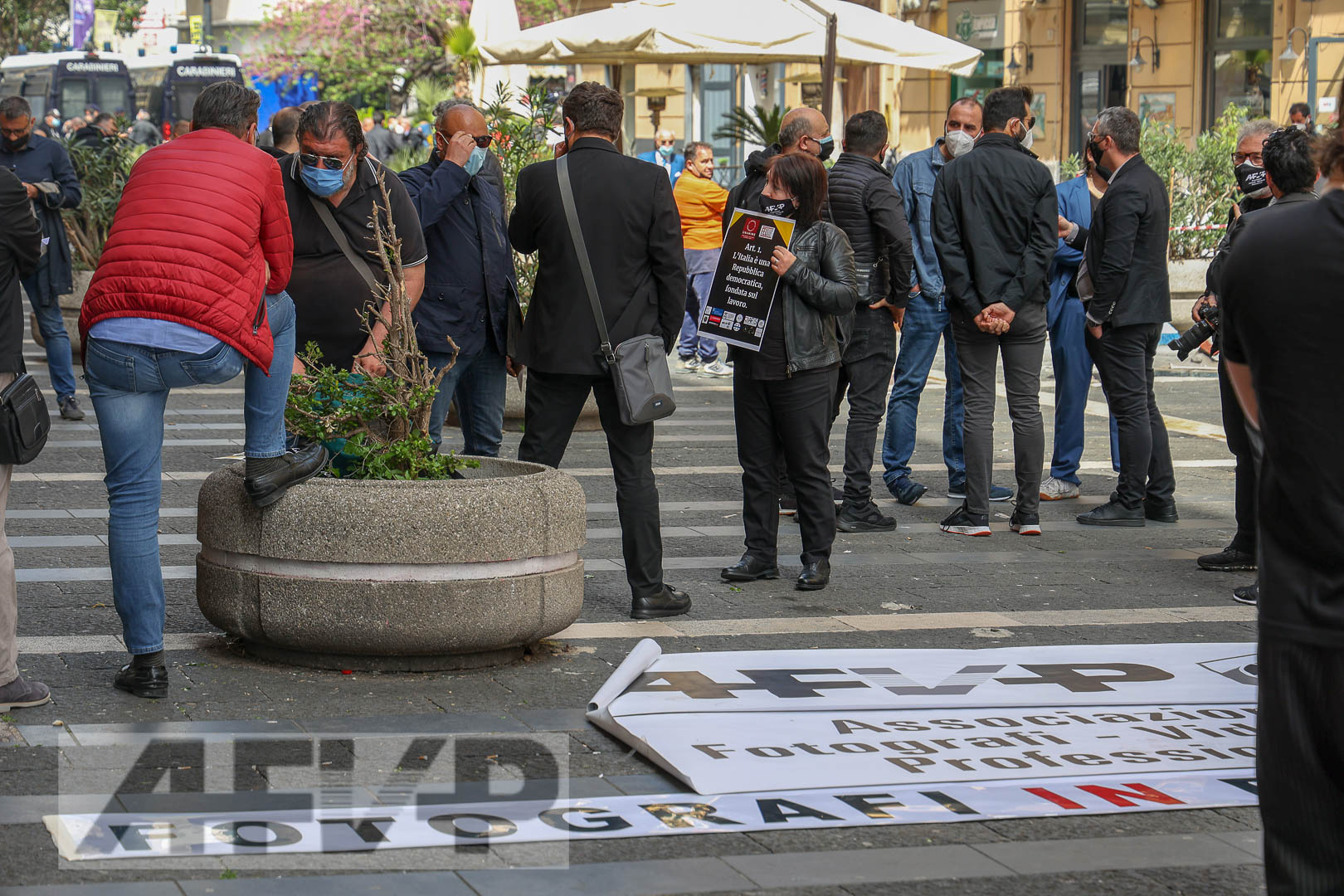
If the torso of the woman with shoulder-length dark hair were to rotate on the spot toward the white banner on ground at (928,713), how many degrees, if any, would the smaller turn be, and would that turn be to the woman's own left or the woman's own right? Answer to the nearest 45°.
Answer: approximately 45° to the woman's own left

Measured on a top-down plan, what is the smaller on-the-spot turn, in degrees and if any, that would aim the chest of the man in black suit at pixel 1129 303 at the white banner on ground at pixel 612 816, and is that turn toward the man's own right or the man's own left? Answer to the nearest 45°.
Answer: approximately 90° to the man's own left

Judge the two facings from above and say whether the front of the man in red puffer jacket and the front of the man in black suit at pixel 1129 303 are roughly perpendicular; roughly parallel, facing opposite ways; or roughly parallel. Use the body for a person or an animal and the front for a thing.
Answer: roughly perpendicular

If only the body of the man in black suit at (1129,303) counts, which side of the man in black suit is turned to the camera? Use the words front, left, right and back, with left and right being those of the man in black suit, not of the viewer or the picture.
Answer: left

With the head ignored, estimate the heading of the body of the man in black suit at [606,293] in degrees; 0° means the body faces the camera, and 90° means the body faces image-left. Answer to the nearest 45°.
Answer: approximately 180°

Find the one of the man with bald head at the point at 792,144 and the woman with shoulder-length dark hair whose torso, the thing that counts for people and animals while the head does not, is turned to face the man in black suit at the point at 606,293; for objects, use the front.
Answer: the woman with shoulder-length dark hair

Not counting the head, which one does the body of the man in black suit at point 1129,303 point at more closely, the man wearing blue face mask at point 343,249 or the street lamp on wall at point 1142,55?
the man wearing blue face mask
